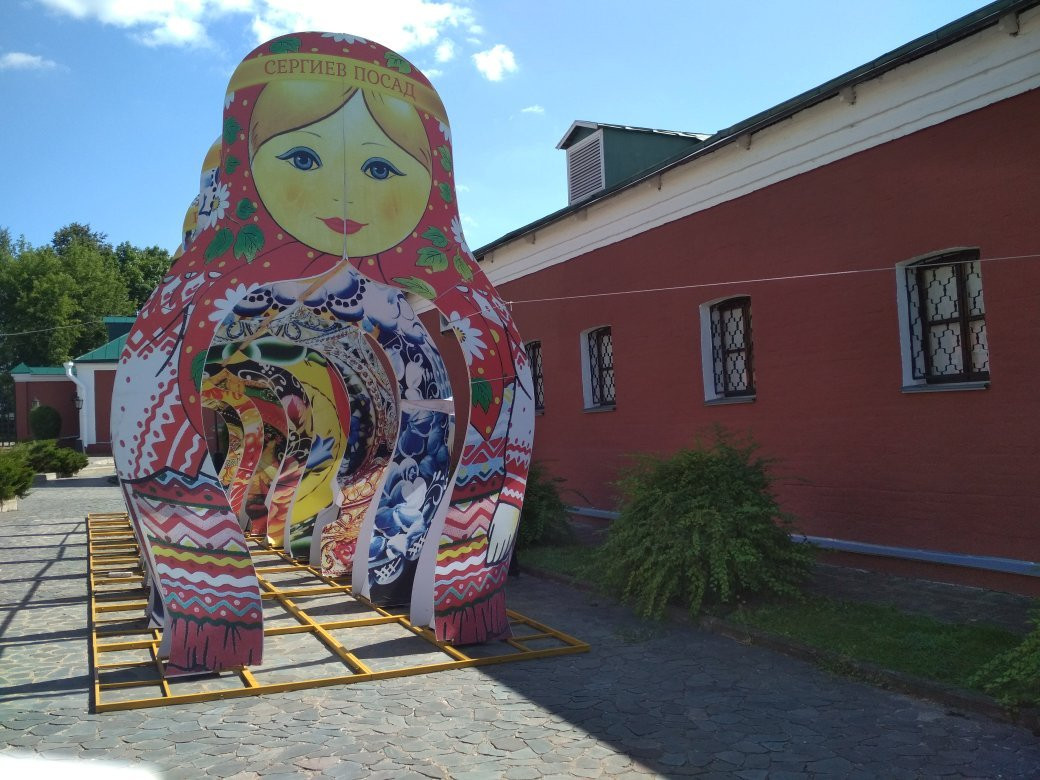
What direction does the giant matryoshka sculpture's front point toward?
toward the camera

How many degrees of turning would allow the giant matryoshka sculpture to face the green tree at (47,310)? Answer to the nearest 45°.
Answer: approximately 180°

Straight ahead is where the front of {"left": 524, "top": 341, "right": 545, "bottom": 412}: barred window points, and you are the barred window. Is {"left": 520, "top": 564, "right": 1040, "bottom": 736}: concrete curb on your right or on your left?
on your left

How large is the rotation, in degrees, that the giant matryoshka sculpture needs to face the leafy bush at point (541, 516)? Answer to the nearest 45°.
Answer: approximately 135° to its left

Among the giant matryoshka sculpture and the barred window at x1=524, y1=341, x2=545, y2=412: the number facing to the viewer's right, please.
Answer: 0

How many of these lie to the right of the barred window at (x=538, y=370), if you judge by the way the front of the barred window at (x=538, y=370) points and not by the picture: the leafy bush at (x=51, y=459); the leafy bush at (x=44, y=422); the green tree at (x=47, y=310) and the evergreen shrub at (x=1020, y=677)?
3

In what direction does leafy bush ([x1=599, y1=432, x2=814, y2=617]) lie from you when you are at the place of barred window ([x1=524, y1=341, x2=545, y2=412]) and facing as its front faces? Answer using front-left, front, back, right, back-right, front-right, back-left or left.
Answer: front-left

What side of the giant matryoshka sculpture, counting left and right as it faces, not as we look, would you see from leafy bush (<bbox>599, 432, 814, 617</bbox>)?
left

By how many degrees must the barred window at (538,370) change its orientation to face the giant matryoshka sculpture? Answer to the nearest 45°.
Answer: approximately 45° to its left

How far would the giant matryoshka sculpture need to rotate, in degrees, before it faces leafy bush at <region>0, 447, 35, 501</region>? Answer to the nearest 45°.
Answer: approximately 135° to its right

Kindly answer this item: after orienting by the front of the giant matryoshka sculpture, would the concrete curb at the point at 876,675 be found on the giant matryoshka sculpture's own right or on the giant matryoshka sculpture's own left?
on the giant matryoshka sculpture's own left

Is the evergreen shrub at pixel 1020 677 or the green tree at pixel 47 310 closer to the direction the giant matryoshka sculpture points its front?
the evergreen shrub

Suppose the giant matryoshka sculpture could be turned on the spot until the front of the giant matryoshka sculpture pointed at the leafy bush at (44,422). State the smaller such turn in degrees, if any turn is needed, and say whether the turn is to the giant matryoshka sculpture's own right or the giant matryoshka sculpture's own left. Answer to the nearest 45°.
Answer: approximately 180°

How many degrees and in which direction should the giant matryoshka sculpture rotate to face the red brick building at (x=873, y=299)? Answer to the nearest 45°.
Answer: approximately 90° to its left

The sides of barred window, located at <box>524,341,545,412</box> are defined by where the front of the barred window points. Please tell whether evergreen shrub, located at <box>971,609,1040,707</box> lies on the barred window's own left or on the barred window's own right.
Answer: on the barred window's own left

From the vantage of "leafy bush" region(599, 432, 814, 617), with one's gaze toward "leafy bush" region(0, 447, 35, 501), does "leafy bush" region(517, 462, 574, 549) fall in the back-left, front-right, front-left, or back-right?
front-right
